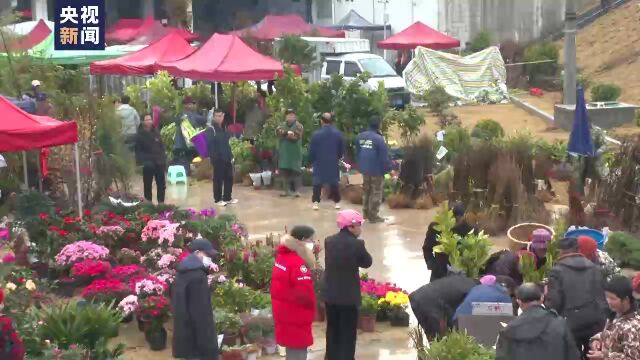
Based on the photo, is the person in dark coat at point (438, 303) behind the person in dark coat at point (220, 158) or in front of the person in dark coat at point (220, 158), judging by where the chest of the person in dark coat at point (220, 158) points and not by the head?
in front

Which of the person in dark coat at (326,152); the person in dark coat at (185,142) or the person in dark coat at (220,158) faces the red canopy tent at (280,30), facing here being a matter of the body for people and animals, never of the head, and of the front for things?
the person in dark coat at (326,152)

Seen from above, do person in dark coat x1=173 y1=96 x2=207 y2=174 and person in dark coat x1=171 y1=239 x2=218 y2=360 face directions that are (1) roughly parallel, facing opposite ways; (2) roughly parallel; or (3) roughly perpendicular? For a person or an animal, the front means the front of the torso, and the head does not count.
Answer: roughly perpendicular

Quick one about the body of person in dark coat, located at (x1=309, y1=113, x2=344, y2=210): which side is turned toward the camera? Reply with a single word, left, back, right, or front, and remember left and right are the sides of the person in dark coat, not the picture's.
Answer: back

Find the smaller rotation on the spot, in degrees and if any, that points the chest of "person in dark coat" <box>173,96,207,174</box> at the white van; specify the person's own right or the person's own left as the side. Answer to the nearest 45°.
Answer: approximately 135° to the person's own left

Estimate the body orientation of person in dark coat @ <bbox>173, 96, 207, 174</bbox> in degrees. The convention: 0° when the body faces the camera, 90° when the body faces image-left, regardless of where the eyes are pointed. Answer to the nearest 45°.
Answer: approximately 0°

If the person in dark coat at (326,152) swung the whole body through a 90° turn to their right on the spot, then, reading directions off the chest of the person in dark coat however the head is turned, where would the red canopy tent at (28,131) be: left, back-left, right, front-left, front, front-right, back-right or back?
back-right

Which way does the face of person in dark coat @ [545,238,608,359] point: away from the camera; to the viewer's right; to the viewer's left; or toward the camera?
away from the camera
